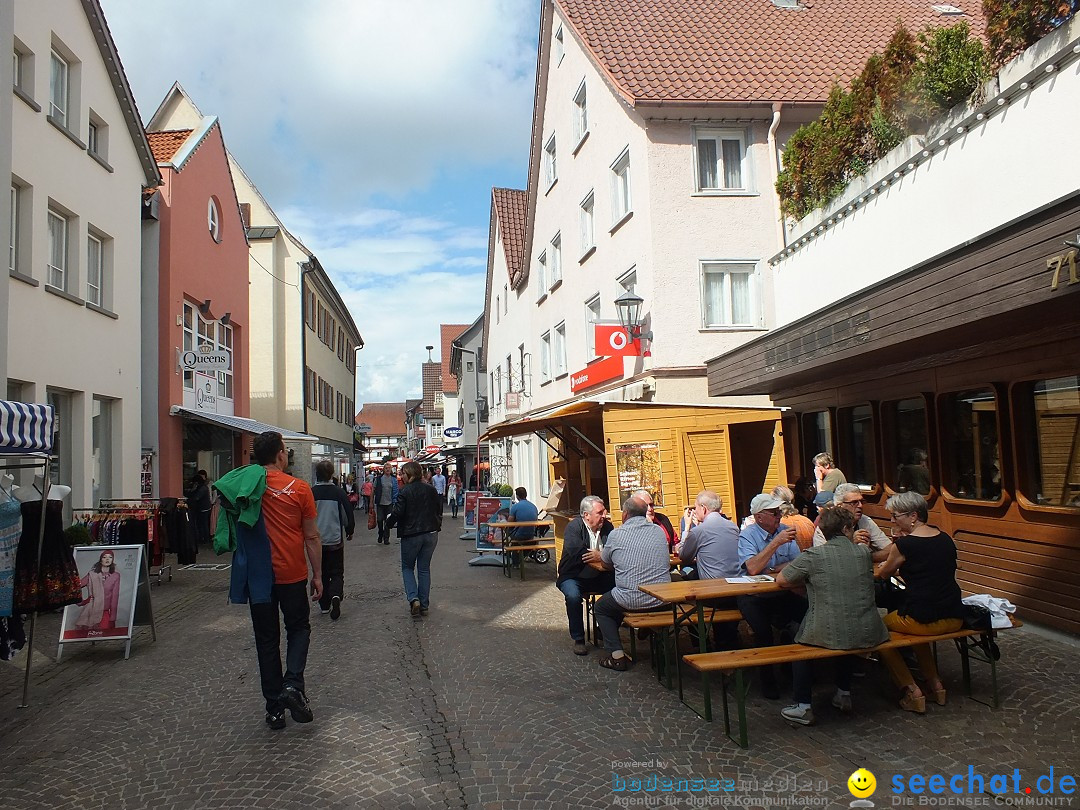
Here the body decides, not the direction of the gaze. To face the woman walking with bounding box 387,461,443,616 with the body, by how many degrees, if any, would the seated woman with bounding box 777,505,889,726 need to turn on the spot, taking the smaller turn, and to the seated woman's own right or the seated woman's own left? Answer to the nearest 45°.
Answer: approximately 45° to the seated woman's own left

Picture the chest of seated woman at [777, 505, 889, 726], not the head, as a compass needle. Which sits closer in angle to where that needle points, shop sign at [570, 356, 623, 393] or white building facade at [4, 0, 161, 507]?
the shop sign

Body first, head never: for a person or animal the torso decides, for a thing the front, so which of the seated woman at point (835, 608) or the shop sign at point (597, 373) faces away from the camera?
the seated woman

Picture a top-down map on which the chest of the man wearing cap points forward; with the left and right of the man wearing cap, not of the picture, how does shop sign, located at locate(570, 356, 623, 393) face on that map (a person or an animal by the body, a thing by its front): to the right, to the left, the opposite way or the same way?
to the right

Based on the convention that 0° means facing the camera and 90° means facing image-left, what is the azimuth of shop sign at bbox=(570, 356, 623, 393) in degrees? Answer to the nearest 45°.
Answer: approximately 45°

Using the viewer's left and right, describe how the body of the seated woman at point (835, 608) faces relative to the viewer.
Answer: facing away from the viewer

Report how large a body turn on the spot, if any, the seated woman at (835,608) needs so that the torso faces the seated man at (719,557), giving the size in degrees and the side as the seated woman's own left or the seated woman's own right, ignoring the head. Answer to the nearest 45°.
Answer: approximately 45° to the seated woman's own left

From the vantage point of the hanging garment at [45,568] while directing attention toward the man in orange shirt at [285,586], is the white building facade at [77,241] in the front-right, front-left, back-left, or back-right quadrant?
back-left

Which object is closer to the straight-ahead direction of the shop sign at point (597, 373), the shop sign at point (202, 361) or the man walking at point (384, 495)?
the shop sign

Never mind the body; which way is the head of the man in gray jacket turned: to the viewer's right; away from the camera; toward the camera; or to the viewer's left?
away from the camera

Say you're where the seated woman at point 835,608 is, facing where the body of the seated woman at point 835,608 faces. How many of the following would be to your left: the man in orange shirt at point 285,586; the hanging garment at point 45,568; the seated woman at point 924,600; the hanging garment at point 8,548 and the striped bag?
4

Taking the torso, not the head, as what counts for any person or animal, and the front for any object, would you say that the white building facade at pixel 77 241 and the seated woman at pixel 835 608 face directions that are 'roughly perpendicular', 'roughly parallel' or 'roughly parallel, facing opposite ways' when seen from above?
roughly perpendicular

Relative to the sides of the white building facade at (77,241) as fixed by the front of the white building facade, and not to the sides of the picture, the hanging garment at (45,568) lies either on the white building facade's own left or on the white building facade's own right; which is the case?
on the white building facade's own right
